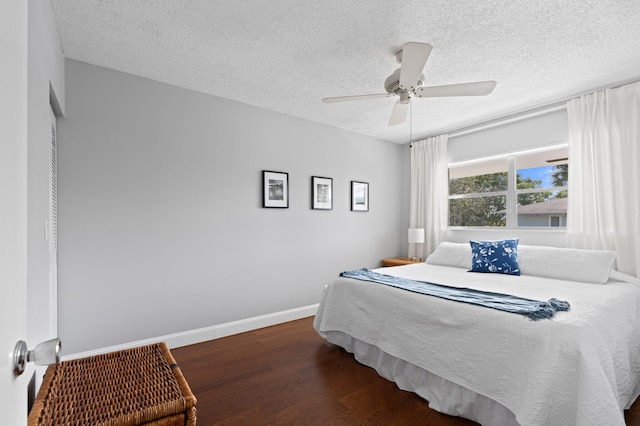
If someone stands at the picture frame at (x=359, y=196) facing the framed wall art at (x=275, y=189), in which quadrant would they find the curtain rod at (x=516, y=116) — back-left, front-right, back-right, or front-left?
back-left

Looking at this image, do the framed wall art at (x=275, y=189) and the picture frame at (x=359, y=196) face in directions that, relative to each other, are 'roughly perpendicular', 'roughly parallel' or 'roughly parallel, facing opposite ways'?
roughly parallel

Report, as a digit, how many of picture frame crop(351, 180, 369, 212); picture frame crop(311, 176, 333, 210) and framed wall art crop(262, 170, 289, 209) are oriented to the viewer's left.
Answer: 0

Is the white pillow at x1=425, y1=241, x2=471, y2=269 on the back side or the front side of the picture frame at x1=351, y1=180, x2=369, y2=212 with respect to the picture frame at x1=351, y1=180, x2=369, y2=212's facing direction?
on the front side

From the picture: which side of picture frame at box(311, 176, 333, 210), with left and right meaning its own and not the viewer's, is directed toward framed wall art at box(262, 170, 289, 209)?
right

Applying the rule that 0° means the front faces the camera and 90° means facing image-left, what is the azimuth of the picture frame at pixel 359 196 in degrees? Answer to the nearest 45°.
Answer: approximately 315°

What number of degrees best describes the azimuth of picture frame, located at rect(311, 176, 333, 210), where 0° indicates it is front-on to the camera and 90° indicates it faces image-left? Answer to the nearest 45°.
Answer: approximately 315°

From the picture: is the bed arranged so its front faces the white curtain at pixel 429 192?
no

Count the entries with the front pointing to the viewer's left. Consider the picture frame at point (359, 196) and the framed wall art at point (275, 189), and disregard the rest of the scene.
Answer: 0

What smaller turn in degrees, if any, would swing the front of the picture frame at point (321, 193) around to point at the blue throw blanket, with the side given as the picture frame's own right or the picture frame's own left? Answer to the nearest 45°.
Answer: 0° — it already faces it

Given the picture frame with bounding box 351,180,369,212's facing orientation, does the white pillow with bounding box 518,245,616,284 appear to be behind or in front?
in front

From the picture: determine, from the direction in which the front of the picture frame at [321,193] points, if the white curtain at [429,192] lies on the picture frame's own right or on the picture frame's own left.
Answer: on the picture frame's own left

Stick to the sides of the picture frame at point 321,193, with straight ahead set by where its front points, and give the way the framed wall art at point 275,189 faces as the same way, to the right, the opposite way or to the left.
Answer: the same way

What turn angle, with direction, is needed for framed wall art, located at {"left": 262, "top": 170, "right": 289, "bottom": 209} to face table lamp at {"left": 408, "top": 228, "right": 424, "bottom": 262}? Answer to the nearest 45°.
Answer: approximately 45° to its left

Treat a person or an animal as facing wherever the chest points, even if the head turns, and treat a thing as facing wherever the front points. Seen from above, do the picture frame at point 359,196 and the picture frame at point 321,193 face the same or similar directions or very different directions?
same or similar directions

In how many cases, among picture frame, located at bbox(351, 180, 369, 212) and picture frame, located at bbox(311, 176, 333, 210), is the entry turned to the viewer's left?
0

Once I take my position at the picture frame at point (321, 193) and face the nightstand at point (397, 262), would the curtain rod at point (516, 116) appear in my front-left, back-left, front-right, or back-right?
front-right

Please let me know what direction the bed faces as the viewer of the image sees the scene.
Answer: facing the viewer and to the left of the viewer

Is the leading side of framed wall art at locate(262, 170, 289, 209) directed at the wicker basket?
no

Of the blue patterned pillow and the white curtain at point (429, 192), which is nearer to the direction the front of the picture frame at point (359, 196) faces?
the blue patterned pillow
